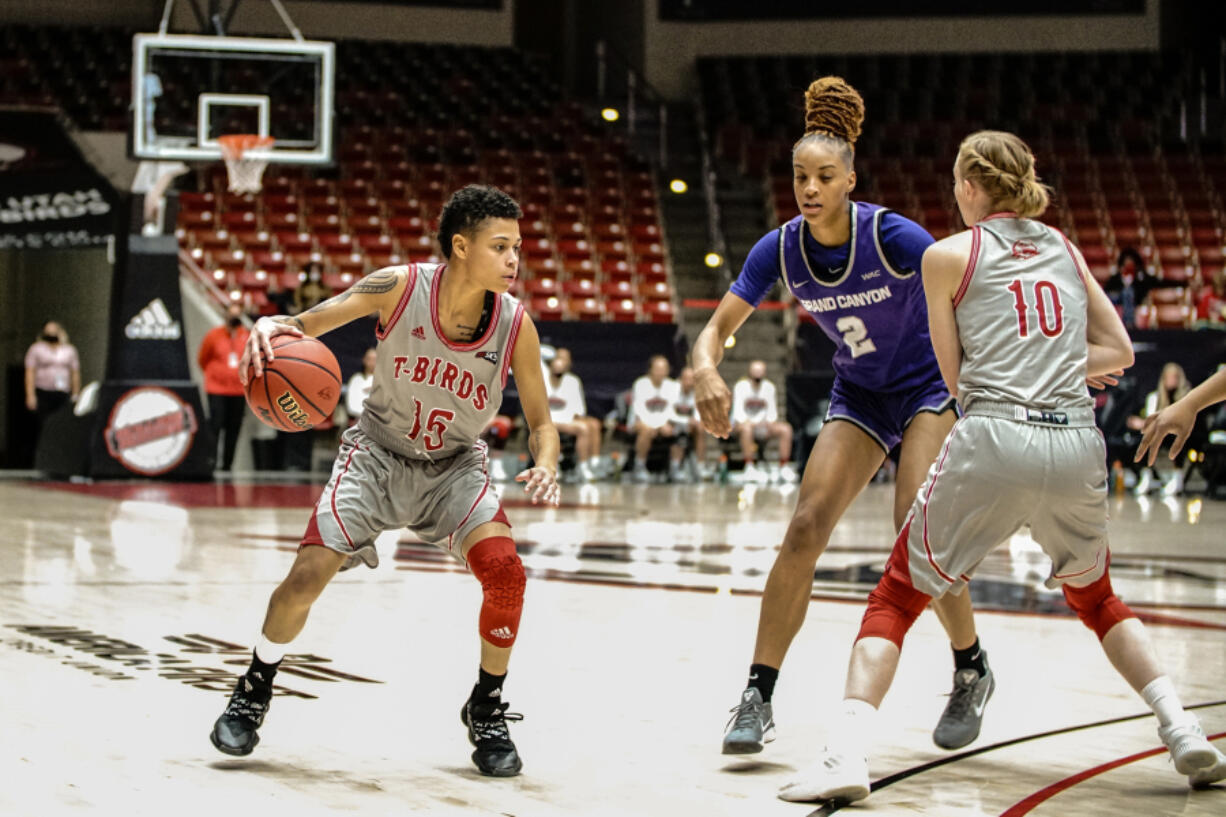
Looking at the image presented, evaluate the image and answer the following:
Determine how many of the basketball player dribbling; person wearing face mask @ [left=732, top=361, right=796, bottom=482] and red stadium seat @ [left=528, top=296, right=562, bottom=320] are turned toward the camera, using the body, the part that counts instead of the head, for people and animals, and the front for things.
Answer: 3

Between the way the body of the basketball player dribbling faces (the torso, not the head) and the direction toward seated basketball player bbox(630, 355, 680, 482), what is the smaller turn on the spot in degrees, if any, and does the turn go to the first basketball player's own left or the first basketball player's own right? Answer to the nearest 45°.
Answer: approximately 180°

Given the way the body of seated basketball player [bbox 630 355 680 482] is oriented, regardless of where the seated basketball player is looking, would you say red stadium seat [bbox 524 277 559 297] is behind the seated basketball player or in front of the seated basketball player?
behind

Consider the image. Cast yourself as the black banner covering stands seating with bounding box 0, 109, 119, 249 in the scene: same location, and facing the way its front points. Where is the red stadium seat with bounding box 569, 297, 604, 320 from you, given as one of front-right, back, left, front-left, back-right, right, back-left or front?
left

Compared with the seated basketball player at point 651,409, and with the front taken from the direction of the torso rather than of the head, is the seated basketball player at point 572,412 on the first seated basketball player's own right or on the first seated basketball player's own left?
on the first seated basketball player's own right

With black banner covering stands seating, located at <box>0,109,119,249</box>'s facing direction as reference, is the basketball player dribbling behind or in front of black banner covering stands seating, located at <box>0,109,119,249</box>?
in front

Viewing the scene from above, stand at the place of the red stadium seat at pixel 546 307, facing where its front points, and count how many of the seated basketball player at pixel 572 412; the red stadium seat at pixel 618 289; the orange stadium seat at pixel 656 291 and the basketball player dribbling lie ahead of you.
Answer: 2

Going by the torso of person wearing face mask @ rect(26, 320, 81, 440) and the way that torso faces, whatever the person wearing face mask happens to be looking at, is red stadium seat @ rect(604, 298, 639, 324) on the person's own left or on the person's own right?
on the person's own left

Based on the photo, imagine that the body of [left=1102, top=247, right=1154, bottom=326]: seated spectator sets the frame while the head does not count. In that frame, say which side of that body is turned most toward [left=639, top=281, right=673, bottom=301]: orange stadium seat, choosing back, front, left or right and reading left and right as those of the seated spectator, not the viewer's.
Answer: right
